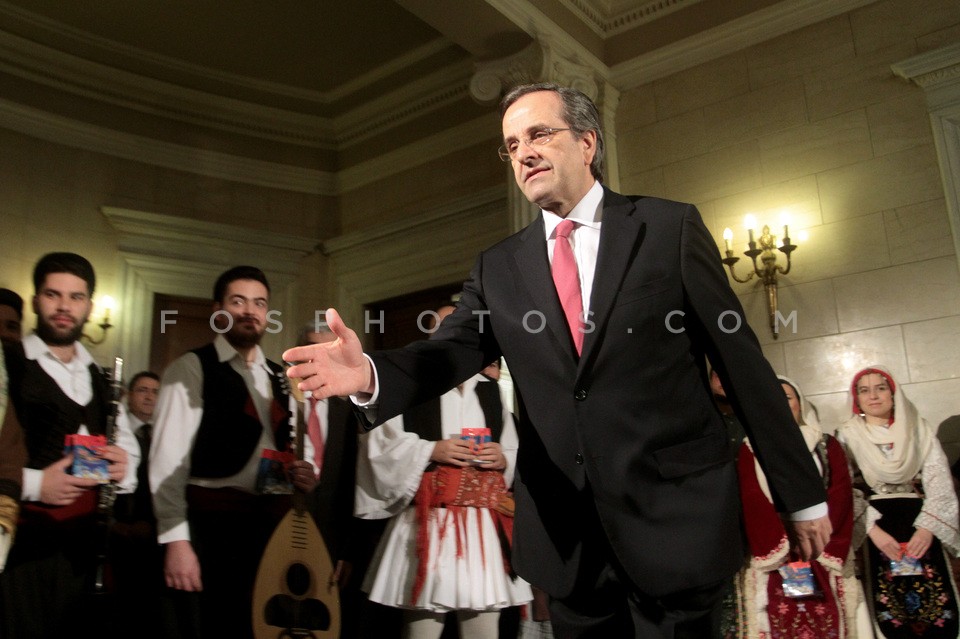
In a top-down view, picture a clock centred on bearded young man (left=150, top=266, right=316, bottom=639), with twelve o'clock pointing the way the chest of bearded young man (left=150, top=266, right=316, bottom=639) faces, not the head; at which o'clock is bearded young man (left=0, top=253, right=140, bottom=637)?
bearded young man (left=0, top=253, right=140, bottom=637) is roughly at 4 o'clock from bearded young man (left=150, top=266, right=316, bottom=639).

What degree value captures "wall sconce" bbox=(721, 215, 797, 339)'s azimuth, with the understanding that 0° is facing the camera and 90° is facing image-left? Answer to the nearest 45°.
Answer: approximately 45°

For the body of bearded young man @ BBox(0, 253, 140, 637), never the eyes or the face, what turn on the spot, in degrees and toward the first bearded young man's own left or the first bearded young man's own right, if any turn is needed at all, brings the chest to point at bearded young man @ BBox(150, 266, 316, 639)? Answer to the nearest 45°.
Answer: approximately 45° to the first bearded young man's own left

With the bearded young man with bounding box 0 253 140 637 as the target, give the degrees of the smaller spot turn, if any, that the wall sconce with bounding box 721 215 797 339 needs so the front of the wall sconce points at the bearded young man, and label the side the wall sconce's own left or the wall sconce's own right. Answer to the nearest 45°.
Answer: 0° — it already faces them

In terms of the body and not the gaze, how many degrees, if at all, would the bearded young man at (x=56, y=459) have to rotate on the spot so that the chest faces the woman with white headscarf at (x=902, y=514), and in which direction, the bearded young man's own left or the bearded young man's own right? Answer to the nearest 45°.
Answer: approximately 45° to the bearded young man's own left

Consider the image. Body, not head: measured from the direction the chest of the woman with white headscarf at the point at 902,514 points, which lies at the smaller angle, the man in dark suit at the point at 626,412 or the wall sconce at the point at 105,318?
the man in dark suit
